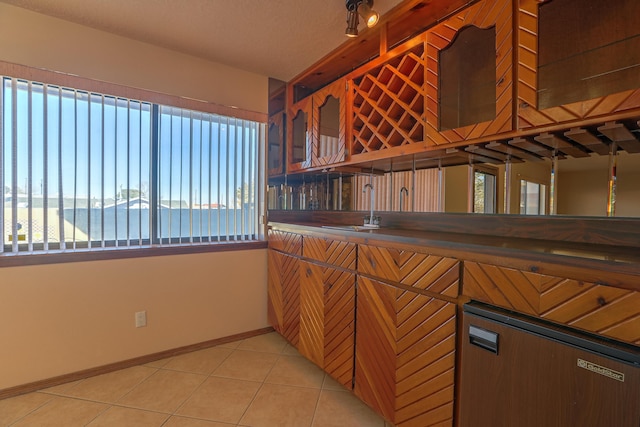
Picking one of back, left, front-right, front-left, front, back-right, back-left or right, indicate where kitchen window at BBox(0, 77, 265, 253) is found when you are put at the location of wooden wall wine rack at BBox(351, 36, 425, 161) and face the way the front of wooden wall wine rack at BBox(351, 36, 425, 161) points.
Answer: front-right

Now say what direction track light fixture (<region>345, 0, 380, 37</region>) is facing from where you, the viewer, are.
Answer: facing the viewer and to the right of the viewer

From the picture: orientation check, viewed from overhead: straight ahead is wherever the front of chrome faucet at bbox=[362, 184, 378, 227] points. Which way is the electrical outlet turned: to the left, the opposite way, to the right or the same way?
to the left

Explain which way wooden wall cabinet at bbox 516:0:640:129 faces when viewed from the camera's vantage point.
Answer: facing the viewer and to the left of the viewer

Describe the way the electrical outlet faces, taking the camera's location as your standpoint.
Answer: facing the viewer

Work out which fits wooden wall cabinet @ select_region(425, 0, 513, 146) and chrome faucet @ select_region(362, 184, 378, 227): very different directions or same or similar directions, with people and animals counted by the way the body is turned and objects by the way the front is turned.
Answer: same or similar directions

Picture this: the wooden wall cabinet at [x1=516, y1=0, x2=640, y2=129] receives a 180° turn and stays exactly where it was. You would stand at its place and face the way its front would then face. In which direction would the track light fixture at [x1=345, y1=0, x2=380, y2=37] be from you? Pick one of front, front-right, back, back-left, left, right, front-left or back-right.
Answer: back-left

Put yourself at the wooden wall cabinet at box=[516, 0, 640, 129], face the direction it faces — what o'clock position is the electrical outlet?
The electrical outlet is roughly at 1 o'clock from the wooden wall cabinet.

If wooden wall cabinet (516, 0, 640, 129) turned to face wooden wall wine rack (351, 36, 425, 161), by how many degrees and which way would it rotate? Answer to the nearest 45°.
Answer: approximately 45° to its right

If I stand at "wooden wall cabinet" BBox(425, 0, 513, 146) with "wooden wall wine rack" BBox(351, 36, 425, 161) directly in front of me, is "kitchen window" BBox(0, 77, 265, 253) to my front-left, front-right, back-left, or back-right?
front-left

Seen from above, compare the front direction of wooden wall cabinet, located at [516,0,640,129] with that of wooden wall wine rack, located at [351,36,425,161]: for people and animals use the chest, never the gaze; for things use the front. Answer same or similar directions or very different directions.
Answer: same or similar directions

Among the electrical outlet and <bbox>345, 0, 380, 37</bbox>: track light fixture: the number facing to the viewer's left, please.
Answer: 0

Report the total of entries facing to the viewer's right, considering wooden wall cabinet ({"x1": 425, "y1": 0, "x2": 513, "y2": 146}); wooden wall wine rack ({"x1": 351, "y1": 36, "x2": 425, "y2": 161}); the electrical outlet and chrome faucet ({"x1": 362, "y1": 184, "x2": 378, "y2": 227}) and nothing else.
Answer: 0

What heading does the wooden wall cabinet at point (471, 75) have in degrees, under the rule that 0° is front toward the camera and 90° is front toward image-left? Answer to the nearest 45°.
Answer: approximately 45°
